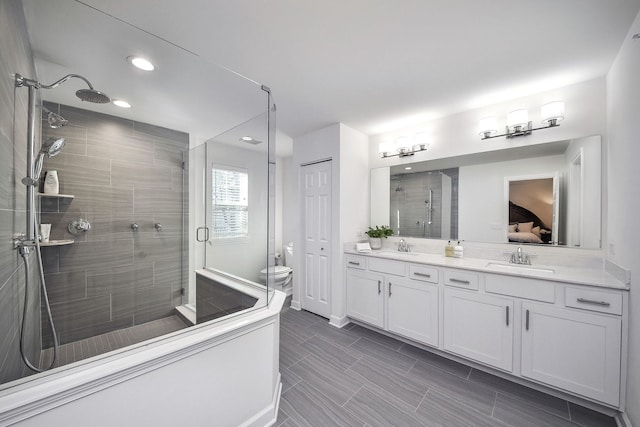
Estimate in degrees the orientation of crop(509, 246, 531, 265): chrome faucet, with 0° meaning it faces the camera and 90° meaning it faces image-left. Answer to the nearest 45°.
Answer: approximately 0°

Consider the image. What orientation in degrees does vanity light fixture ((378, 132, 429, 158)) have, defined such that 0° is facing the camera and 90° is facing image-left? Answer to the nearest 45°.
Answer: approximately 45°

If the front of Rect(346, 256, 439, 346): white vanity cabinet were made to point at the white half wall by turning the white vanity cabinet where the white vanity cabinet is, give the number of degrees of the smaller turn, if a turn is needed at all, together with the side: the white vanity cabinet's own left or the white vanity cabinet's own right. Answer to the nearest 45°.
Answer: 0° — it already faces it

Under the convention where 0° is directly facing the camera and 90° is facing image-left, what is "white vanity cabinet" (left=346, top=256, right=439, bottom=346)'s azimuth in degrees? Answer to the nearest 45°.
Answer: approximately 45°
